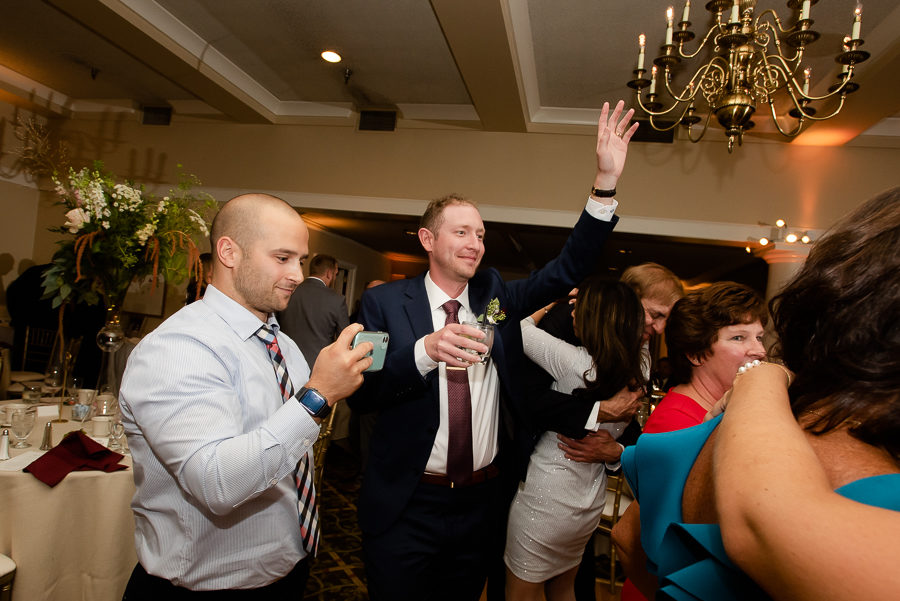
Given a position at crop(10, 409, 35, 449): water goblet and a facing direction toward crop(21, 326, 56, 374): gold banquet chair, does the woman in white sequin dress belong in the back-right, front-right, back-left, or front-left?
back-right

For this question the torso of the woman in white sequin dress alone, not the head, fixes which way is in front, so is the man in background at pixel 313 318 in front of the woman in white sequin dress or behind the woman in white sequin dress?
in front

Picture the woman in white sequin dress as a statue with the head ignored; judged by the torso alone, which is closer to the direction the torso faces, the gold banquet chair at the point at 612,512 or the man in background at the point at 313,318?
the man in background

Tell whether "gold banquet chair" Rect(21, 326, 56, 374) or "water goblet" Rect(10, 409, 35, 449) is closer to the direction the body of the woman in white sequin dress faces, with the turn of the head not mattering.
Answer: the gold banquet chair

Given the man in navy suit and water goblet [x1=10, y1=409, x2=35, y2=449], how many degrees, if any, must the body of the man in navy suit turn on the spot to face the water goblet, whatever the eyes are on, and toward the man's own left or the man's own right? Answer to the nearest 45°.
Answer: approximately 135° to the man's own right

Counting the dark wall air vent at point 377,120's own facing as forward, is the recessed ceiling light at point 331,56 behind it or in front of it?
in front

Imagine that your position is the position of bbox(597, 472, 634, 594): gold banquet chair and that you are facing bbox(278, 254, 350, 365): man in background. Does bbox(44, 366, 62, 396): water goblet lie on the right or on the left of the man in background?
left

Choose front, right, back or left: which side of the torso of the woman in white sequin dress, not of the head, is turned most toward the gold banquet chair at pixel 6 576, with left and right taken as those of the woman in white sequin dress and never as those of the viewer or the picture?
left

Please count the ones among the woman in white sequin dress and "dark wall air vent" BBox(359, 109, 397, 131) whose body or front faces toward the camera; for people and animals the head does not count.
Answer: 1

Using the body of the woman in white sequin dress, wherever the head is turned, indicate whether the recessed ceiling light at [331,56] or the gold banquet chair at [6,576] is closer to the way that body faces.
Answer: the recessed ceiling light

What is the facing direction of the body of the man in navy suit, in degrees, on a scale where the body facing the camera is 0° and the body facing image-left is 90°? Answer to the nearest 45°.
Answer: approximately 315°
